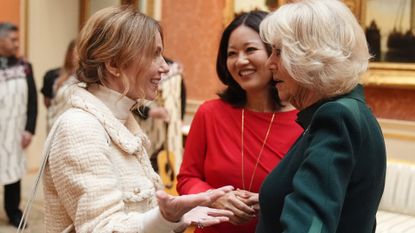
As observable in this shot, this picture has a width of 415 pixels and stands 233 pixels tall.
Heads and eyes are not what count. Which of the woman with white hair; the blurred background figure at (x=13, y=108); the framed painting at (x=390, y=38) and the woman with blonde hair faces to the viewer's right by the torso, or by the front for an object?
the woman with blonde hair

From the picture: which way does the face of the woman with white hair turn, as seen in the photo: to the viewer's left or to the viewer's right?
to the viewer's left

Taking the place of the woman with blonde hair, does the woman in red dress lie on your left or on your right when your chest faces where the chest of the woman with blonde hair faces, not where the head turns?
on your left

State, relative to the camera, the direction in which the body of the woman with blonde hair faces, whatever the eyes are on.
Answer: to the viewer's right

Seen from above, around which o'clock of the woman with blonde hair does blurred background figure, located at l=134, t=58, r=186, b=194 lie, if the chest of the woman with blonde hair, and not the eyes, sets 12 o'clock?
The blurred background figure is roughly at 9 o'clock from the woman with blonde hair.

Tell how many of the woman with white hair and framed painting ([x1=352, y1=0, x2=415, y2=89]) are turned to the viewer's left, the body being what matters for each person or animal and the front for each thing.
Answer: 1

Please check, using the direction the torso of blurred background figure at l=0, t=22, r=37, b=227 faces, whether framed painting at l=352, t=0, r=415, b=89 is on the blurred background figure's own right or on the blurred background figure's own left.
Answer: on the blurred background figure's own left

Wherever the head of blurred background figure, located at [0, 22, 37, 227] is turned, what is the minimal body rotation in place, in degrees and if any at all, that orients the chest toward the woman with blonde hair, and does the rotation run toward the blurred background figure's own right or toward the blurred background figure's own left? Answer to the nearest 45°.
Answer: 0° — they already face them

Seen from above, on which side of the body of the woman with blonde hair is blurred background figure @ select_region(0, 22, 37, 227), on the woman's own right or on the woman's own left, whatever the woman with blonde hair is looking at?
on the woman's own left

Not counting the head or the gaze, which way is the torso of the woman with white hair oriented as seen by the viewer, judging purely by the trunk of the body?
to the viewer's left

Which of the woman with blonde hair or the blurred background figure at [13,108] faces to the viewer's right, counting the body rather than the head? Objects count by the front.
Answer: the woman with blonde hair
